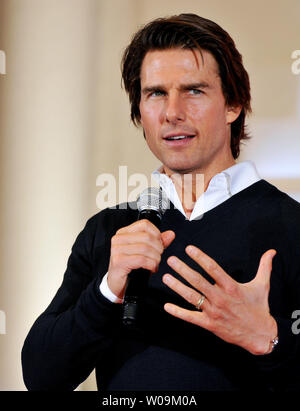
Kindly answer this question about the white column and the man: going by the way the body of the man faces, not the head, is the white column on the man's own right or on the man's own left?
on the man's own right

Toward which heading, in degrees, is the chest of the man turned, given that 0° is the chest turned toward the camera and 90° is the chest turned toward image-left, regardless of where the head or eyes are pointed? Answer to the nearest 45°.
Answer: approximately 45°
